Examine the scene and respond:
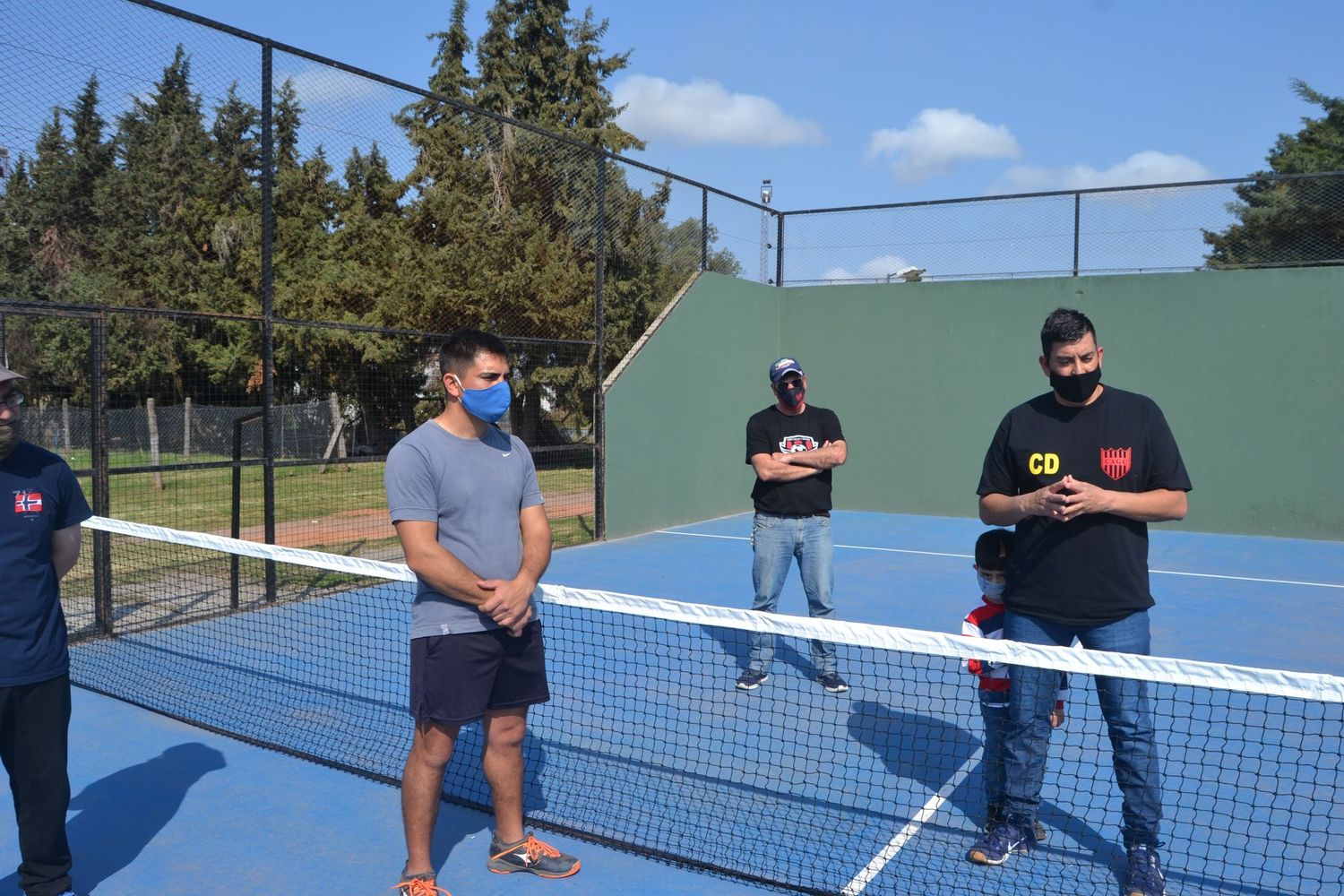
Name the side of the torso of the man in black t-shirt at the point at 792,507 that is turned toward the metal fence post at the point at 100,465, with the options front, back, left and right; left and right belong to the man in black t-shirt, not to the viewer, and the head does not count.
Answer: right

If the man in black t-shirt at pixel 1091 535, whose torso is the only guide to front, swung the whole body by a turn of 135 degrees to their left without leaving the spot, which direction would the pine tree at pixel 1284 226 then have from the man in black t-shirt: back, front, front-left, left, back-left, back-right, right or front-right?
front-left

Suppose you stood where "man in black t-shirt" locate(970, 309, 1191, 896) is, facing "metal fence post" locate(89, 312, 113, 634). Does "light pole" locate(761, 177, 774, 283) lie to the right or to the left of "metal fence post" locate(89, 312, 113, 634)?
right

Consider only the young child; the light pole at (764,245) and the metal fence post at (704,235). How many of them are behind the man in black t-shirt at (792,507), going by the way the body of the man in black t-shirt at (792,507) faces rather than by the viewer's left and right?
2

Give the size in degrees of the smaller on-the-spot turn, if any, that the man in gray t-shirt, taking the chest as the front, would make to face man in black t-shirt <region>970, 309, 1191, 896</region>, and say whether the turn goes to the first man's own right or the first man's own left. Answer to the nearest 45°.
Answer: approximately 45° to the first man's own left

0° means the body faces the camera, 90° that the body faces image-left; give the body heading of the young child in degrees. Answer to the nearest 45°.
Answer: approximately 0°

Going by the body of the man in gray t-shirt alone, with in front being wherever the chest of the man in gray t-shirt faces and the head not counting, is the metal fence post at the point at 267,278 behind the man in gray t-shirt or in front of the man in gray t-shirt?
behind

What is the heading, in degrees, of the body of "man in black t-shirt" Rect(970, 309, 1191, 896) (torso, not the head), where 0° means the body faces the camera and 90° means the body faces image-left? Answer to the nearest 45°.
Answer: approximately 0°

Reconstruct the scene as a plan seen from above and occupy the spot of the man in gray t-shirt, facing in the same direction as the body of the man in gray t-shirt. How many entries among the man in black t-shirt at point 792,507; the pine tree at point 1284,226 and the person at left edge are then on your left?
2

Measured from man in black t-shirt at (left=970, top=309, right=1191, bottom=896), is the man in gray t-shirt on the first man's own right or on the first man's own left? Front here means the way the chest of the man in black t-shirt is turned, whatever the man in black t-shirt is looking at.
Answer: on the first man's own right
